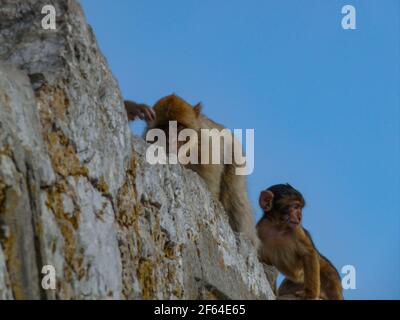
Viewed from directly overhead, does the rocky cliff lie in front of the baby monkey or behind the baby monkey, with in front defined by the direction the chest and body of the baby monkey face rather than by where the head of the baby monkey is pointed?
in front
